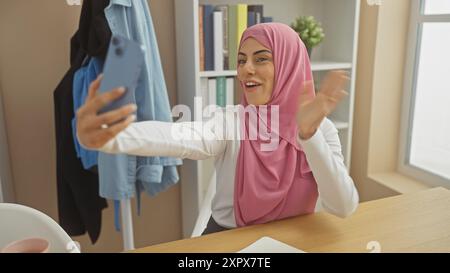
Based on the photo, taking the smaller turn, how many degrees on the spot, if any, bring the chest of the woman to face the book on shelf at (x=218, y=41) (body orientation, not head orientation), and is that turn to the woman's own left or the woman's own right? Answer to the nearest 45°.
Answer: approximately 135° to the woman's own right

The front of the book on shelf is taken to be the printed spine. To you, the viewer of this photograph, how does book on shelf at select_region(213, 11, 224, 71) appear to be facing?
facing the viewer

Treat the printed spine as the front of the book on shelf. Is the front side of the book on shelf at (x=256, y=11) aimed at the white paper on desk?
yes

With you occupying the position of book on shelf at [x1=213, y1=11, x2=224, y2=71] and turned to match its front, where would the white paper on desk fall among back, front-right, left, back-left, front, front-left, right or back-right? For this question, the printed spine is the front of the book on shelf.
front

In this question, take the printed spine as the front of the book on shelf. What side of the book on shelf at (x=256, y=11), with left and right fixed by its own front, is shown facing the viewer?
front

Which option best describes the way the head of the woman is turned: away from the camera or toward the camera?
toward the camera

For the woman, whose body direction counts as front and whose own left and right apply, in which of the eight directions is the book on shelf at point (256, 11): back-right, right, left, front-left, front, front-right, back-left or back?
back-right

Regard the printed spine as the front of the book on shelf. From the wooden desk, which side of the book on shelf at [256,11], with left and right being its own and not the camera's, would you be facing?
front

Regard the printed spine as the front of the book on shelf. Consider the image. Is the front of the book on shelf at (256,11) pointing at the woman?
yes
